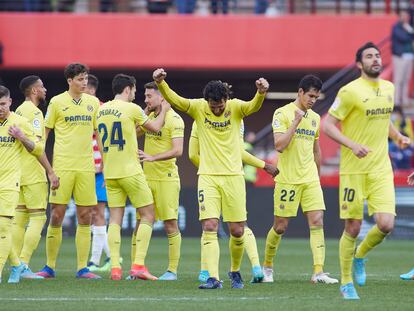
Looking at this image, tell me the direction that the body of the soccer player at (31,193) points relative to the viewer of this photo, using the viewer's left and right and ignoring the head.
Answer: facing to the right of the viewer

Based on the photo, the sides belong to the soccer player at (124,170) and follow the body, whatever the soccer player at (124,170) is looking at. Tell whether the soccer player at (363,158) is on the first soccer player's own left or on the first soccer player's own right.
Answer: on the first soccer player's own right

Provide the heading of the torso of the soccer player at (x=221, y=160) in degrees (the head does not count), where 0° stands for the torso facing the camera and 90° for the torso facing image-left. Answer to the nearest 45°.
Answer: approximately 0°

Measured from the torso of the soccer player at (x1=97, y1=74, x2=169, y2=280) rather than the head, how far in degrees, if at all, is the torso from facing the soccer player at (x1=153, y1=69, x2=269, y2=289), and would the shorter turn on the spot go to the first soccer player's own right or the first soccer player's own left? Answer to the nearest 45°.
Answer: approximately 90° to the first soccer player's own right

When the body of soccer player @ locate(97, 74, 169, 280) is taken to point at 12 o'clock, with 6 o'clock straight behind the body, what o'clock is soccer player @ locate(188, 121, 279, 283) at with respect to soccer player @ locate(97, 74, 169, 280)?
soccer player @ locate(188, 121, 279, 283) is roughly at 2 o'clock from soccer player @ locate(97, 74, 169, 280).

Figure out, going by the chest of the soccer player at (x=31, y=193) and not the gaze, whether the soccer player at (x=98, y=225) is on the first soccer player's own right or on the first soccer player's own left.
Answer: on the first soccer player's own left
